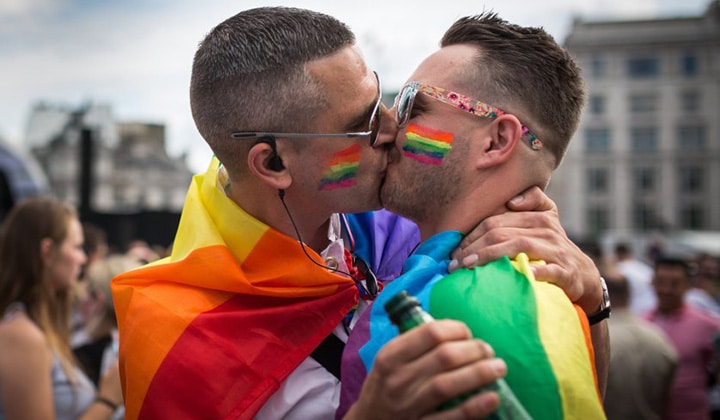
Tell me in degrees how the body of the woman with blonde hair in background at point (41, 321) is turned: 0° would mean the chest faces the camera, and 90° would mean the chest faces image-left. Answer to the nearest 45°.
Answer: approximately 270°

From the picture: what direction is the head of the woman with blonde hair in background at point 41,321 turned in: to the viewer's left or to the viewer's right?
to the viewer's right

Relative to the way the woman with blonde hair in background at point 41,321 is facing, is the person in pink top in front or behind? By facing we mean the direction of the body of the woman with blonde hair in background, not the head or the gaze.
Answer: in front
